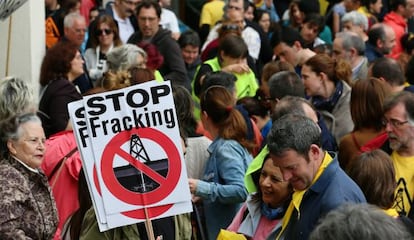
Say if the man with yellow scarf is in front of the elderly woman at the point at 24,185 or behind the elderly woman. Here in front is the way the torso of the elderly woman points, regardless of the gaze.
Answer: in front

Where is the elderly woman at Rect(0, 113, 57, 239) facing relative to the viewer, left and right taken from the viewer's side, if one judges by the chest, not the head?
facing the viewer and to the right of the viewer

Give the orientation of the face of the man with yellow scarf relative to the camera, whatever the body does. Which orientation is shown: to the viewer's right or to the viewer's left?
to the viewer's left
